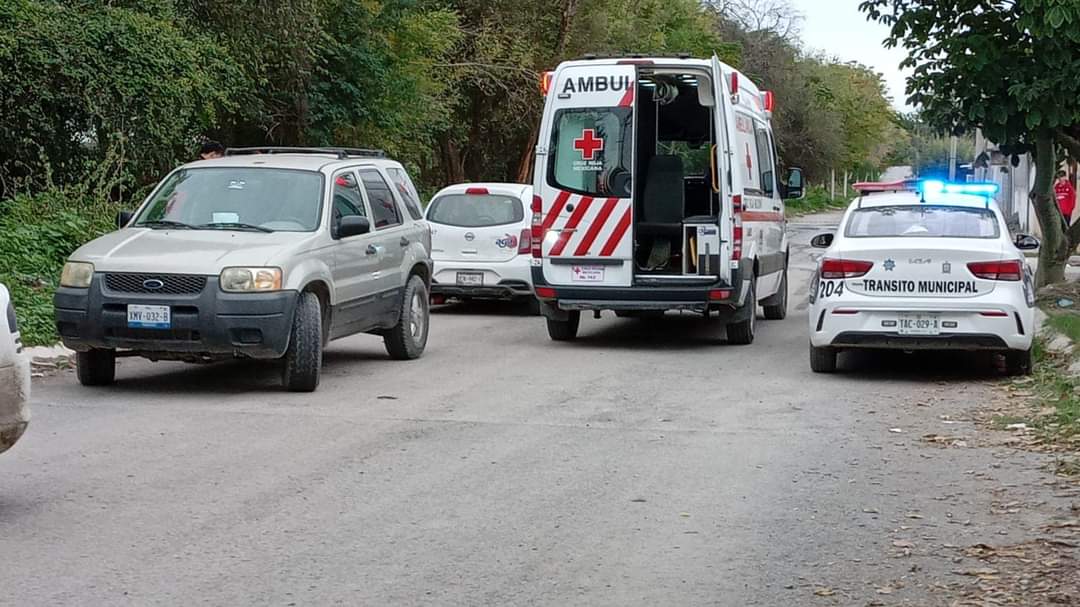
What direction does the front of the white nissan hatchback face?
away from the camera

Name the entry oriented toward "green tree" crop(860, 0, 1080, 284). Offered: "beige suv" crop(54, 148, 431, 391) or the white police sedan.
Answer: the white police sedan

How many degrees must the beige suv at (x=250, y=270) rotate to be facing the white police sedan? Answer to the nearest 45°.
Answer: approximately 135° to its left

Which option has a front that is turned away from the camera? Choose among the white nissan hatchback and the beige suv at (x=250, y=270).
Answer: the white nissan hatchback

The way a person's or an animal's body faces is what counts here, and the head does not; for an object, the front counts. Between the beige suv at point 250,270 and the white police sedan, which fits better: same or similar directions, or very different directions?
very different directions

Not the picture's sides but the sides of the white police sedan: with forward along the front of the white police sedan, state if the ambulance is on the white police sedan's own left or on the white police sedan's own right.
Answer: on the white police sedan's own left

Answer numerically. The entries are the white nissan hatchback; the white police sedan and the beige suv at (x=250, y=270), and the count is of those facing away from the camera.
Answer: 2

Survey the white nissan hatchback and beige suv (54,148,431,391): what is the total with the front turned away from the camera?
1

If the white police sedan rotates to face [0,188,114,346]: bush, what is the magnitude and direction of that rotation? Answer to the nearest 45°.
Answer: approximately 90° to its left

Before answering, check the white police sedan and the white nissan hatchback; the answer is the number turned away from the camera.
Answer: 2

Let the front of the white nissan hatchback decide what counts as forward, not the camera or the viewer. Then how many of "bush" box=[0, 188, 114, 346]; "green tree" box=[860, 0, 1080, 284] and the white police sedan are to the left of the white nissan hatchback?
1

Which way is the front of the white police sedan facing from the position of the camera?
facing away from the viewer

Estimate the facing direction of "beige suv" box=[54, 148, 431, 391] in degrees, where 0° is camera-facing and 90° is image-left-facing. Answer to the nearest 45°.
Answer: approximately 45°

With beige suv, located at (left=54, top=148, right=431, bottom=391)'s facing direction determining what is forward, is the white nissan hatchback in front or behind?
behind
